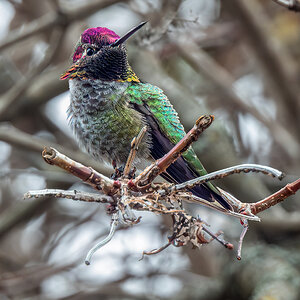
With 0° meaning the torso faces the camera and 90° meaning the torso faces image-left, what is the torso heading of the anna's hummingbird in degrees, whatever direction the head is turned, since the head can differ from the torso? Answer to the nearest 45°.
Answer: approximately 45°
